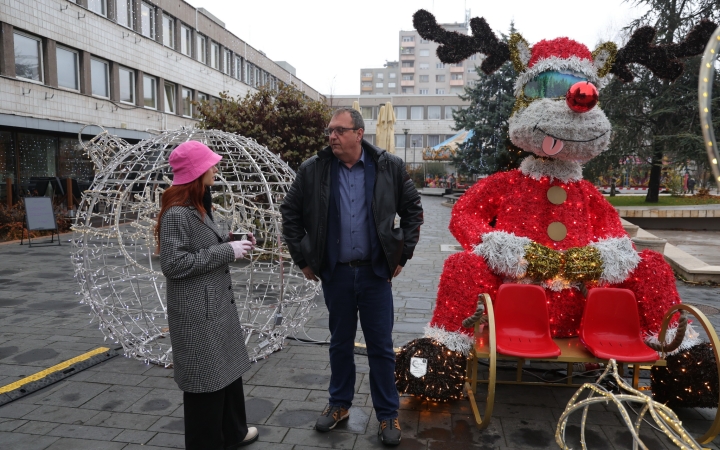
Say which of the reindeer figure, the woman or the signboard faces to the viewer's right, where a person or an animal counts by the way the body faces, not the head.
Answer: the woman

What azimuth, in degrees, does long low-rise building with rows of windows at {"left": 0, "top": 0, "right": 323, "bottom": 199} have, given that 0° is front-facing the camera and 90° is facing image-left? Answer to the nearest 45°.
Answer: approximately 315°

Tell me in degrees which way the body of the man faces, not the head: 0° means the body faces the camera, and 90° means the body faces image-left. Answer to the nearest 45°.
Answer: approximately 0°

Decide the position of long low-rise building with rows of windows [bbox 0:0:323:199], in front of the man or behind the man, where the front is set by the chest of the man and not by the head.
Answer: behind

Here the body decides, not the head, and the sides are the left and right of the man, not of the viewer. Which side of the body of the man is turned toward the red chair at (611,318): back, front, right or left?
left

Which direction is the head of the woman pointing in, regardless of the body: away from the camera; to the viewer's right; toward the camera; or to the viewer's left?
to the viewer's right

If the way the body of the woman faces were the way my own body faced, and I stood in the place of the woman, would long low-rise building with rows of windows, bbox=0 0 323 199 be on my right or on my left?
on my left

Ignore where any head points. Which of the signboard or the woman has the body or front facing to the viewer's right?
the woman

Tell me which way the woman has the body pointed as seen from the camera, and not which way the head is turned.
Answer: to the viewer's right

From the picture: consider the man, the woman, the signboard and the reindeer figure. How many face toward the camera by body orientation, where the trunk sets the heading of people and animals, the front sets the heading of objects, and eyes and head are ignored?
3
